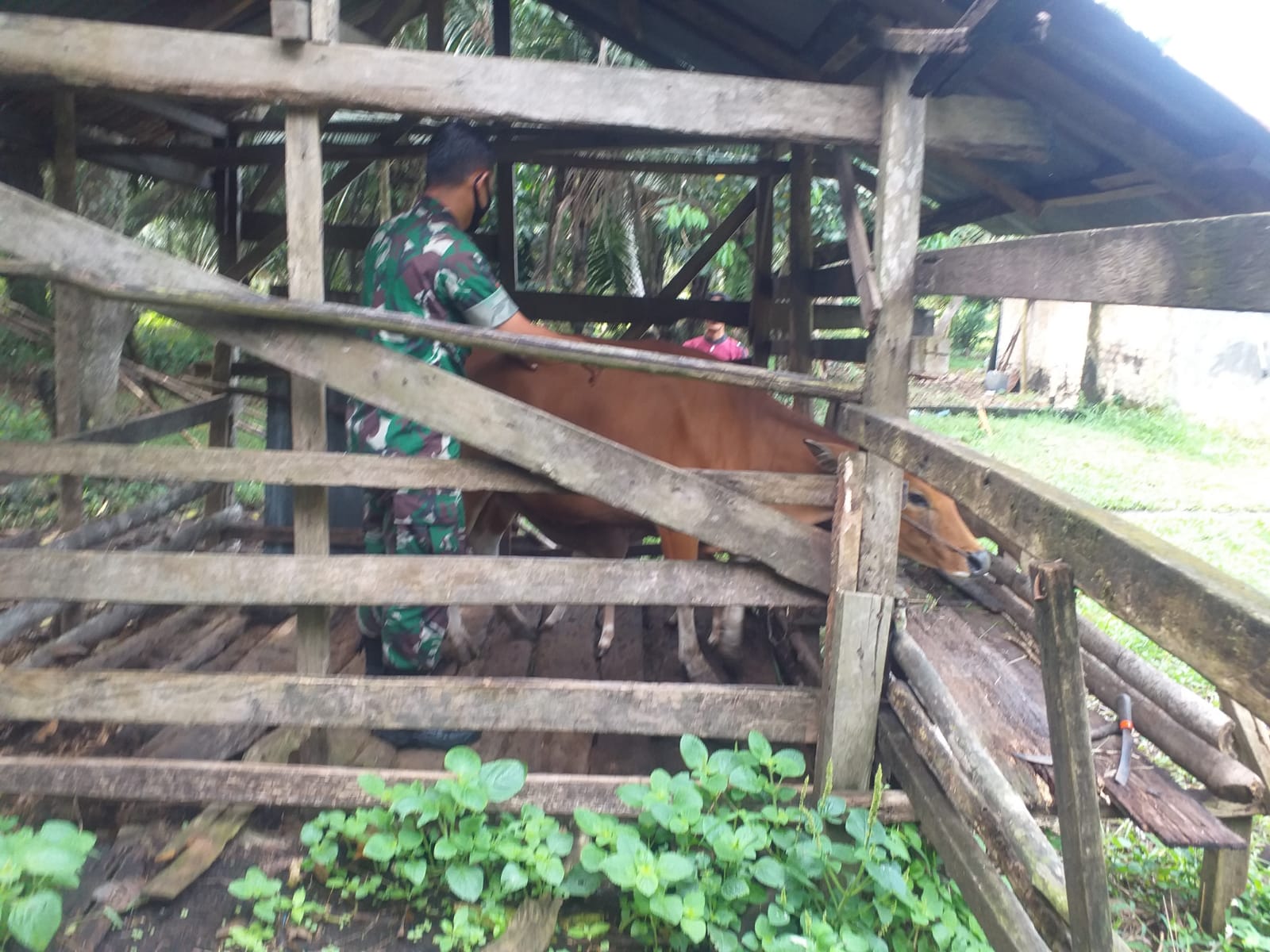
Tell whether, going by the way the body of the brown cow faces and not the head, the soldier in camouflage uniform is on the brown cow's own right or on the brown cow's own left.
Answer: on the brown cow's own right

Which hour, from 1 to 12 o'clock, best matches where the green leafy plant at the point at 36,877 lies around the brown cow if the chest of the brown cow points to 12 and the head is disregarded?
The green leafy plant is roughly at 4 o'clock from the brown cow.

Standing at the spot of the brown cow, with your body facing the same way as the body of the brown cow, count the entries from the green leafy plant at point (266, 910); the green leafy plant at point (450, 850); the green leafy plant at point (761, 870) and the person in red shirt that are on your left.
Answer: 1

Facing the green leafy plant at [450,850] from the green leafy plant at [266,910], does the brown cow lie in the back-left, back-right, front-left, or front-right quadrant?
front-left

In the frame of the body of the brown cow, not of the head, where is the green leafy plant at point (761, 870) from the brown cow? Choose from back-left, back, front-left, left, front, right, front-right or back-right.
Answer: right

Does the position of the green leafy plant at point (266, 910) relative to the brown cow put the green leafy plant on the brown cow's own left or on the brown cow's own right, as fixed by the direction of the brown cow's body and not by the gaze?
on the brown cow's own right

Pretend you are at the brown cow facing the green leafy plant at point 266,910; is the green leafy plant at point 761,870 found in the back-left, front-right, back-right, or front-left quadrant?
front-left

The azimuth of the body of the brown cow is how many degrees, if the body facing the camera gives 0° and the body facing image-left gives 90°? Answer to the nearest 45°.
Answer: approximately 270°

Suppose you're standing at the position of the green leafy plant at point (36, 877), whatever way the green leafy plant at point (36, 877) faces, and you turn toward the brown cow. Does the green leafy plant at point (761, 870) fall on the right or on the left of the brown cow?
right

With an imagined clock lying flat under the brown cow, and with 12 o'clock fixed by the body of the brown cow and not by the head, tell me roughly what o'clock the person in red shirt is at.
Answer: The person in red shirt is roughly at 9 o'clock from the brown cow.

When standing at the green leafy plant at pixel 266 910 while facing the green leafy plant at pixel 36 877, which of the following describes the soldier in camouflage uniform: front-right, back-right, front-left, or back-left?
back-right

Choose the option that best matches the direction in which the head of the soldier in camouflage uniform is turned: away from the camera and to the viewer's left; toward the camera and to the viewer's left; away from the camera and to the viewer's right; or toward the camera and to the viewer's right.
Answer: away from the camera and to the viewer's right
